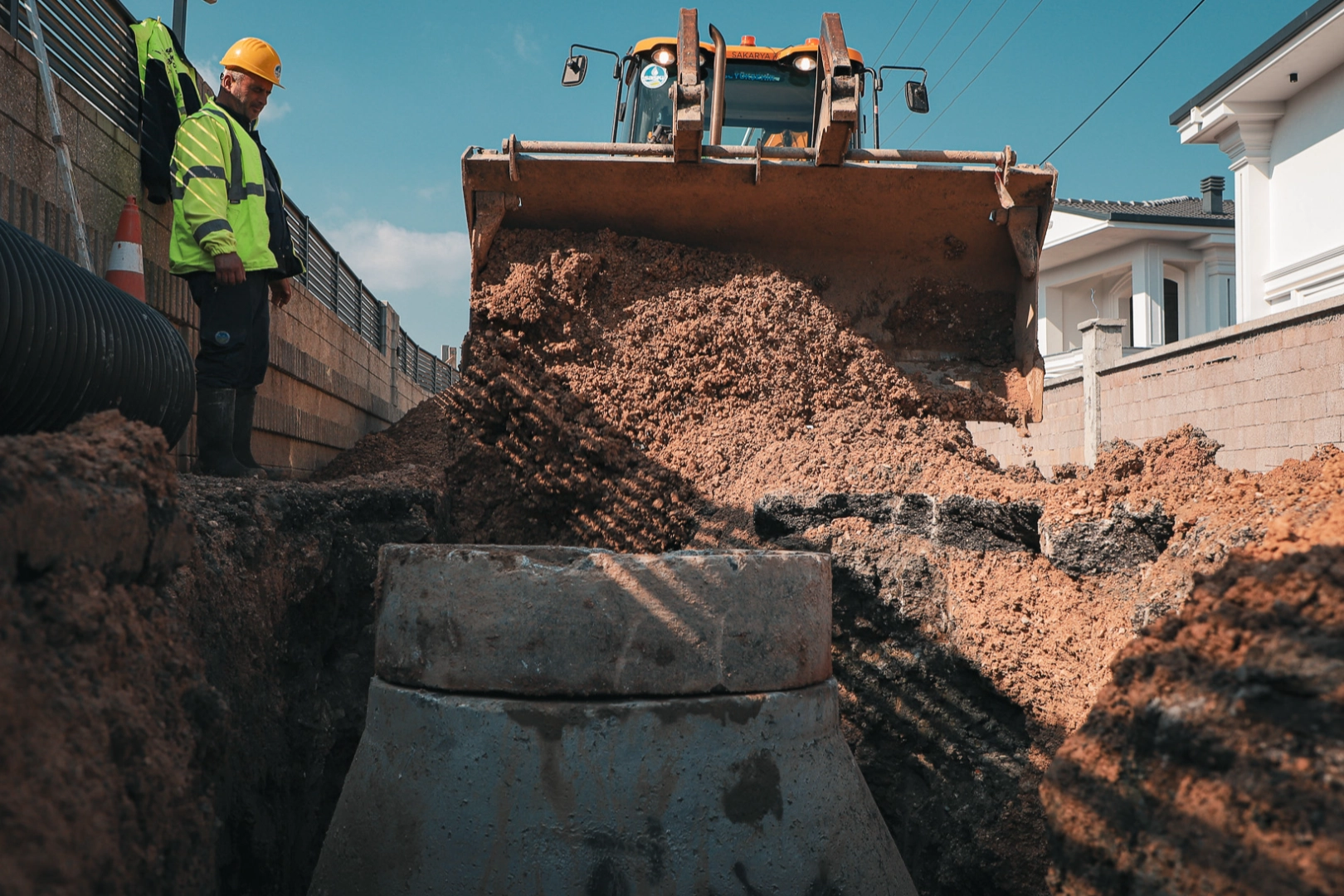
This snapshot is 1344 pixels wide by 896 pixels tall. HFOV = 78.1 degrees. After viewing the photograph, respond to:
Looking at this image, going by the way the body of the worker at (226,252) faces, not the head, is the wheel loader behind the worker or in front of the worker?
in front

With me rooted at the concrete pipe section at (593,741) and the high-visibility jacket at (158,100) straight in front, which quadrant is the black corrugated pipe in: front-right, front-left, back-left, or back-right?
front-left

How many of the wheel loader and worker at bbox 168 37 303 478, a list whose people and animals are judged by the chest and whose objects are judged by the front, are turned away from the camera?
0

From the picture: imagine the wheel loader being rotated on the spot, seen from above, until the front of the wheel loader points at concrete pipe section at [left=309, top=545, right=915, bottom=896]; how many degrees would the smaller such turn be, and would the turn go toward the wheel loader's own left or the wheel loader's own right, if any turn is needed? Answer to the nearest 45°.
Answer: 0° — it already faces it

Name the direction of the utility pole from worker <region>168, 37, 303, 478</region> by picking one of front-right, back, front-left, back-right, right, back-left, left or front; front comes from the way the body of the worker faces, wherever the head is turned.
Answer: back-left

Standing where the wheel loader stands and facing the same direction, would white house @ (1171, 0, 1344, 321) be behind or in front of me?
behind

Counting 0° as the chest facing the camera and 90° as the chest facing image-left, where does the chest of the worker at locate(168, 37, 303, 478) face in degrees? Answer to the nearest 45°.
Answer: approximately 315°

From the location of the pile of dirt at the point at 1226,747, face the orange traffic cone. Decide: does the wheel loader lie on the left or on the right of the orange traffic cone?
right

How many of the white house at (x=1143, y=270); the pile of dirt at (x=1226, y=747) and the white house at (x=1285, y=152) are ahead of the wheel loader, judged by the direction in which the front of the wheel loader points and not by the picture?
1

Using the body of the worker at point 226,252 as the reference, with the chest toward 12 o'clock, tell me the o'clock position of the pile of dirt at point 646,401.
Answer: The pile of dirt is roughly at 11 o'clock from the worker.

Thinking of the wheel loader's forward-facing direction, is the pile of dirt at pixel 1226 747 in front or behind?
in front

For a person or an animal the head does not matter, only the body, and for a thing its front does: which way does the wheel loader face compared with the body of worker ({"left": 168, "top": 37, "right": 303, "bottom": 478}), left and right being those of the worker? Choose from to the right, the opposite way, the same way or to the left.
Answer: to the right

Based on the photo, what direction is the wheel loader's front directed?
toward the camera

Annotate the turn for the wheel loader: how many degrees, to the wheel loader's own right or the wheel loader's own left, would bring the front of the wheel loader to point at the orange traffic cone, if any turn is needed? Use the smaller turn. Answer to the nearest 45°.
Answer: approximately 45° to the wheel loader's own right

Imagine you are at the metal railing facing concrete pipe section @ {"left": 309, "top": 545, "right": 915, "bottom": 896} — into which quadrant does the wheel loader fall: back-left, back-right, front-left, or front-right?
front-left
